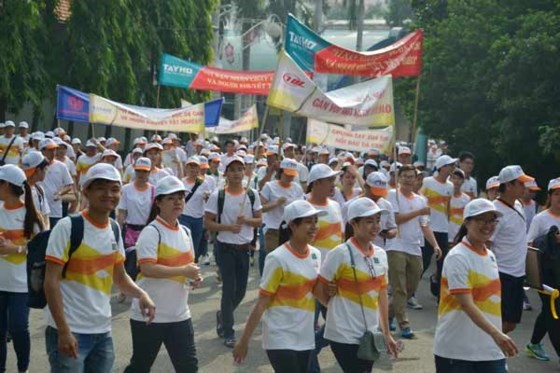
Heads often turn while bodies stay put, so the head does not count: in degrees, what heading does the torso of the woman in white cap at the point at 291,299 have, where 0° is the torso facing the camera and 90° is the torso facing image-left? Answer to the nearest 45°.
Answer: approximately 315°

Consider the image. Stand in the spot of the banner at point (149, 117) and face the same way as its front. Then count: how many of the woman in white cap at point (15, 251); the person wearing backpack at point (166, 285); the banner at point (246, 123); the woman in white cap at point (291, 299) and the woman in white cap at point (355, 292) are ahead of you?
4

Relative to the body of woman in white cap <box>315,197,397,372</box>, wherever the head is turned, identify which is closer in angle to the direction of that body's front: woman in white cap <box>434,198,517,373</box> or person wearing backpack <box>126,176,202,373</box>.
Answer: the woman in white cap

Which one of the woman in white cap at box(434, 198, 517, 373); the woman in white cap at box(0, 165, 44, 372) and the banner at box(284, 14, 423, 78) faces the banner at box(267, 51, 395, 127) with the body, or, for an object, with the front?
the banner at box(284, 14, 423, 78)

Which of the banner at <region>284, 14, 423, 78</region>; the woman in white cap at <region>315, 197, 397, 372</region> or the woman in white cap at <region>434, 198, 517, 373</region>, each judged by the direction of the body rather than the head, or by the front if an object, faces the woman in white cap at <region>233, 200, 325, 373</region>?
the banner

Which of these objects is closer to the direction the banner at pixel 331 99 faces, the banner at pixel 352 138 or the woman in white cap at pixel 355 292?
the woman in white cap

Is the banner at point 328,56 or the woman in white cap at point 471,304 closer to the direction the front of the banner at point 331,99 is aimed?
the woman in white cap

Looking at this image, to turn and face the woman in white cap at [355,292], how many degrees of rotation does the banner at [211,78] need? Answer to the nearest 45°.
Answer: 0° — it already faces them

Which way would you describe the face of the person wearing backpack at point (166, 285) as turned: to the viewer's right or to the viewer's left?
to the viewer's right

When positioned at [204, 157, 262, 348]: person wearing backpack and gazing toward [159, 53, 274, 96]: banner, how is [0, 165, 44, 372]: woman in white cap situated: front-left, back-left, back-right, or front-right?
back-left

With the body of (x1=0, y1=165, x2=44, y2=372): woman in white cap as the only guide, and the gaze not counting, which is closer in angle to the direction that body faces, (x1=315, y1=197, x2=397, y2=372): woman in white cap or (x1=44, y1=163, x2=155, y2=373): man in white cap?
the man in white cap
